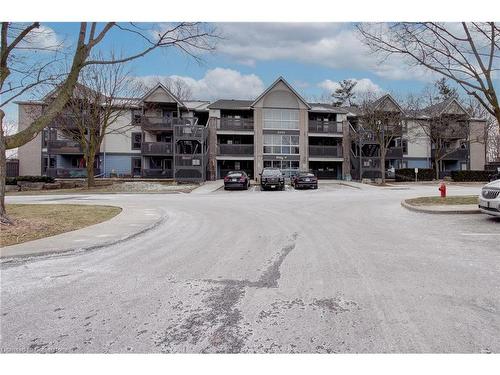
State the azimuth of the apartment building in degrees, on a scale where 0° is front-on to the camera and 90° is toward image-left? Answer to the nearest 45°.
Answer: approximately 0°

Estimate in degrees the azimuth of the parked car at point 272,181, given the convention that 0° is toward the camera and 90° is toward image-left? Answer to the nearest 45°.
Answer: approximately 0°

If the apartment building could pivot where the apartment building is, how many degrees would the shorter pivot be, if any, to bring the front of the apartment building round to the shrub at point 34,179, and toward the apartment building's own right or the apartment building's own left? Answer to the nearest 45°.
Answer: approximately 45° to the apartment building's own right

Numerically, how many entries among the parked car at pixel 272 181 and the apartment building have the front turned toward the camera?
2

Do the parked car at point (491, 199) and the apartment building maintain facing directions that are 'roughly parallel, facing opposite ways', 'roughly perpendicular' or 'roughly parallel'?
roughly perpendicular

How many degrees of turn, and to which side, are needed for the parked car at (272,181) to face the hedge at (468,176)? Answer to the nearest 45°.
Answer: approximately 135° to its left

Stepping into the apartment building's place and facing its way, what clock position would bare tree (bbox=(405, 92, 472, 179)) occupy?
The bare tree is roughly at 9 o'clock from the apartment building.

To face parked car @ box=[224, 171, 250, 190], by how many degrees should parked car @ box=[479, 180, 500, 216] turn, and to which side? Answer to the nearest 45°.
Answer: approximately 90° to its right
